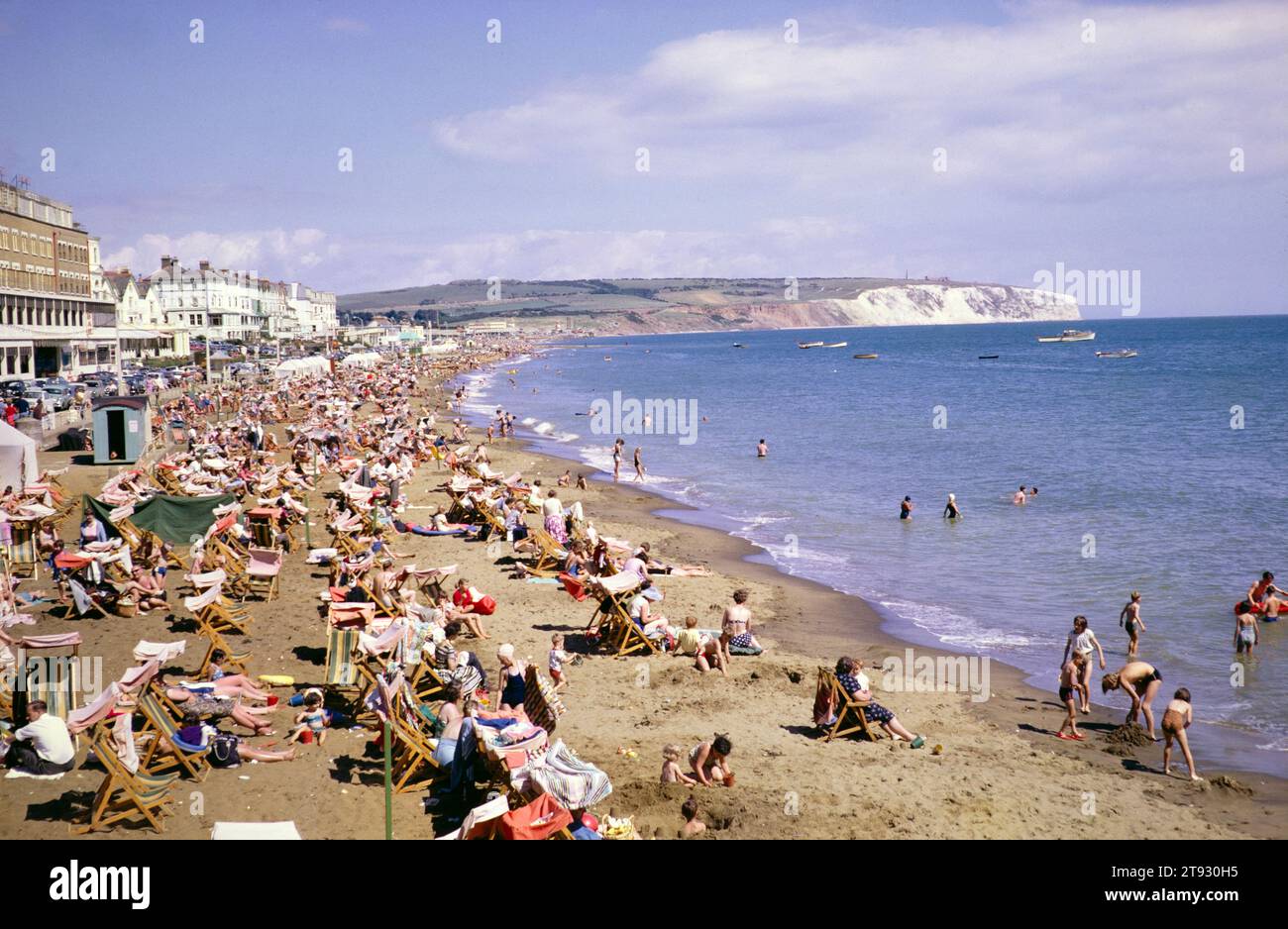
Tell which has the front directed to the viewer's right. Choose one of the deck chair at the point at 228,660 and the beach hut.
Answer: the deck chair

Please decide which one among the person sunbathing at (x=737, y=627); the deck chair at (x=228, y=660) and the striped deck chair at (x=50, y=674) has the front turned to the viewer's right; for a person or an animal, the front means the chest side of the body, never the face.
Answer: the deck chair

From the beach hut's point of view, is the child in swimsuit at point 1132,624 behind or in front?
in front

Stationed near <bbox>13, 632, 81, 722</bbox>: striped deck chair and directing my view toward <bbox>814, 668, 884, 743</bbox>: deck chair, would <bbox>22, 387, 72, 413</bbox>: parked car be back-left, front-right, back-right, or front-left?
back-left

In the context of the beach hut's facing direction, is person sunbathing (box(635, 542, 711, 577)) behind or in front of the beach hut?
in front

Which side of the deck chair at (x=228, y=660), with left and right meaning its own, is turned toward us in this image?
right

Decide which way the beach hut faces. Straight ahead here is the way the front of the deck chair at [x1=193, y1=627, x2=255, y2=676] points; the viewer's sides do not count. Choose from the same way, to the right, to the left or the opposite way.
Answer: to the right
